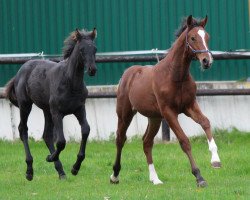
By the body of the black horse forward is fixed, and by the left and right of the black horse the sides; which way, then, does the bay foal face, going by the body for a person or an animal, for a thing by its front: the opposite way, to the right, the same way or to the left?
the same way

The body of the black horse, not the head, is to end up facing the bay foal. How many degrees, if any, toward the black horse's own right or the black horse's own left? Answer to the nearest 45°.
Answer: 0° — it already faces it

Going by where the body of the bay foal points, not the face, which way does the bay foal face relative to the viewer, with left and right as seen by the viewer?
facing the viewer and to the right of the viewer

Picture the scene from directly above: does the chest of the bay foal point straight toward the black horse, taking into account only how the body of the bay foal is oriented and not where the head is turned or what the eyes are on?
no

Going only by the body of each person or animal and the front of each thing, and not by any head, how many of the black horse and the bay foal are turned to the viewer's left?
0
